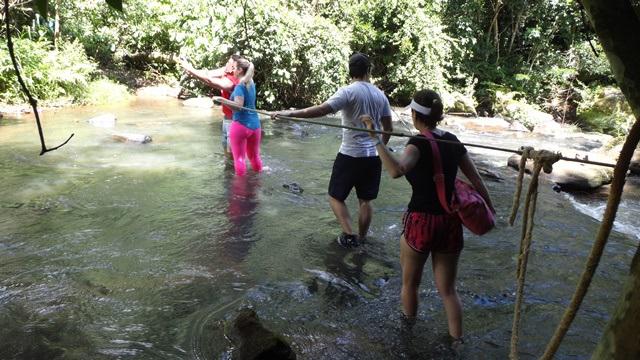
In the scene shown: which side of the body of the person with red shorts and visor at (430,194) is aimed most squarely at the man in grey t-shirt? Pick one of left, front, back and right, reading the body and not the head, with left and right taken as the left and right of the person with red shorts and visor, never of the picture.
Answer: front

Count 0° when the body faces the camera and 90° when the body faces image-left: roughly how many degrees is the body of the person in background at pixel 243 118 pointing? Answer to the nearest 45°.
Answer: approximately 135°

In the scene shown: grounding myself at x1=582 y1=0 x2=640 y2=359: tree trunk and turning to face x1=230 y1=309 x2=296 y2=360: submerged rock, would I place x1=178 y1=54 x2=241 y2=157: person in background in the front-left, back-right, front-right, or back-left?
front-right

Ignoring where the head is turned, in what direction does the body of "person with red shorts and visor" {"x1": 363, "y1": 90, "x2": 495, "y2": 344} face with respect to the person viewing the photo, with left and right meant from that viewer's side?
facing away from the viewer and to the left of the viewer

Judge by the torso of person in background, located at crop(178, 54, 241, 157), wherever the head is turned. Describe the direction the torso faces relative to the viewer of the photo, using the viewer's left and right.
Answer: facing to the left of the viewer

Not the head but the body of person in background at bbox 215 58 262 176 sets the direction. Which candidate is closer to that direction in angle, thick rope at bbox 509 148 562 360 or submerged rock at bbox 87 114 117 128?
the submerged rock

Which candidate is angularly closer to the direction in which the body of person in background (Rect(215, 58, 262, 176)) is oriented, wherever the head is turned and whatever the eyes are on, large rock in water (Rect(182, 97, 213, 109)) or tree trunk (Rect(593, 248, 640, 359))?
the large rock in water

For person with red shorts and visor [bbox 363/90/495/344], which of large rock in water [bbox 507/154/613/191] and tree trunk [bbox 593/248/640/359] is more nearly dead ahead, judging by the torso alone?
the large rock in water

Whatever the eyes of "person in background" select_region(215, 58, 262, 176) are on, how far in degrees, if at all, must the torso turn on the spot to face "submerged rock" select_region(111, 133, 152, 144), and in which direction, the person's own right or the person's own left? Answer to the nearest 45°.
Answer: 0° — they already face it

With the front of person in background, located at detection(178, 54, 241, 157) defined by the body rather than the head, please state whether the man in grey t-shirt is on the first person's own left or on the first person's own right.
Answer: on the first person's own left

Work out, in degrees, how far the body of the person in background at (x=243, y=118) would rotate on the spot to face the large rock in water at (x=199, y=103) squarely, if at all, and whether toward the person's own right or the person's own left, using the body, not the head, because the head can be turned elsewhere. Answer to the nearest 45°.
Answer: approximately 45° to the person's own right

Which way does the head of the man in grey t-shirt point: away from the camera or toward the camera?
away from the camera

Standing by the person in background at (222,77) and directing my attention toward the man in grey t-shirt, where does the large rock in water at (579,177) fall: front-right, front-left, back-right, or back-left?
front-left

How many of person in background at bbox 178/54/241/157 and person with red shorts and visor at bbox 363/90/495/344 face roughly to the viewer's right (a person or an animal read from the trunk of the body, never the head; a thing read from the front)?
0

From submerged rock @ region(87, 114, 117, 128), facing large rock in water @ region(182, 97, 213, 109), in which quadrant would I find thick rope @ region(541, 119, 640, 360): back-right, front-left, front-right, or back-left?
back-right

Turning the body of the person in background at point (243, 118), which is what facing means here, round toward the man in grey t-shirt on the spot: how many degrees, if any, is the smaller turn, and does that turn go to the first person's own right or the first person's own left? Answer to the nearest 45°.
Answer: approximately 180°
